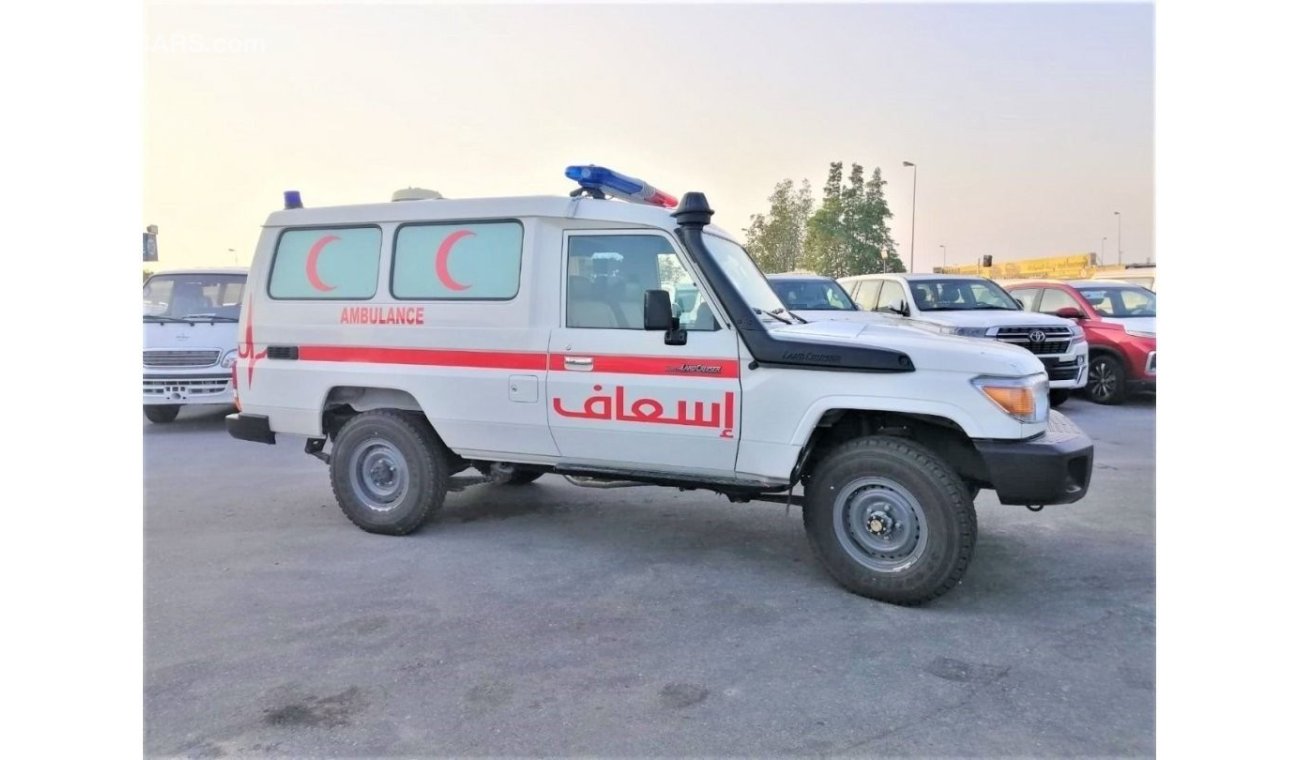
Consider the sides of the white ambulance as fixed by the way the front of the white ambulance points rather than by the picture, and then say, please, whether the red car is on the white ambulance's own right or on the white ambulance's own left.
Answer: on the white ambulance's own left

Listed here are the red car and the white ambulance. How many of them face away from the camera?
0

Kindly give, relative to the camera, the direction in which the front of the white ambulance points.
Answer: facing the viewer and to the right of the viewer

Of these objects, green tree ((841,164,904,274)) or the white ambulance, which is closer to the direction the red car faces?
the white ambulance

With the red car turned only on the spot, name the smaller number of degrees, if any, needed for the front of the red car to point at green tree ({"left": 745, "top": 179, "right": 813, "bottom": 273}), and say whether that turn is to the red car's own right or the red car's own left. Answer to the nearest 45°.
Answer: approximately 135° to the red car's own left

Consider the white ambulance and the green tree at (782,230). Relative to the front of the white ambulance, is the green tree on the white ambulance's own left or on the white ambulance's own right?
on the white ambulance's own left

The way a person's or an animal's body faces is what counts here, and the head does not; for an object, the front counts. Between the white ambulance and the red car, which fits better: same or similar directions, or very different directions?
same or similar directions

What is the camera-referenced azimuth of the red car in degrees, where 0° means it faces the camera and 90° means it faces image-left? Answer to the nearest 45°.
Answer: approximately 315°

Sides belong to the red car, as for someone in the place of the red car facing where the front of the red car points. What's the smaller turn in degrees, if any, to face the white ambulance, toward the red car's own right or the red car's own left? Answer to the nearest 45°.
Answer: approximately 45° to the red car's own right

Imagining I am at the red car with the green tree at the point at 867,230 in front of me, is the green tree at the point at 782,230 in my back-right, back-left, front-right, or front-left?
front-left
